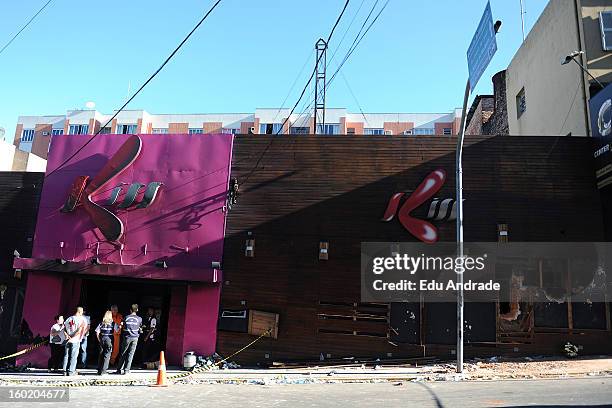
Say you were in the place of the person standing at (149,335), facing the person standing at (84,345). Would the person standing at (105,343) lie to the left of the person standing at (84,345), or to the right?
left

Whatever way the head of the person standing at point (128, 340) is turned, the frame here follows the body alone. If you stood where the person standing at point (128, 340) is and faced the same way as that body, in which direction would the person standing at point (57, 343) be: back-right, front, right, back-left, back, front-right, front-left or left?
front-left

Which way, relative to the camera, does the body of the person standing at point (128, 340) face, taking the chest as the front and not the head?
away from the camera

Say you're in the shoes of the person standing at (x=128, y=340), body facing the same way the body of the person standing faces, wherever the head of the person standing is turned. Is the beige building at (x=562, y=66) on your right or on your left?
on your right

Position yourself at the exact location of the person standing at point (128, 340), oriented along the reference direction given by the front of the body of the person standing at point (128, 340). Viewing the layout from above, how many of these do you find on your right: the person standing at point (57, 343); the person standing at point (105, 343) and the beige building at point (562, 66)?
1

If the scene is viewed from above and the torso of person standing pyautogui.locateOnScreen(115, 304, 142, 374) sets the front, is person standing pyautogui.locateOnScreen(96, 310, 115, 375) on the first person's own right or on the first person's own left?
on the first person's own left

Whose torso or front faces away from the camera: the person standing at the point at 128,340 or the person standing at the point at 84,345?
the person standing at the point at 128,340
